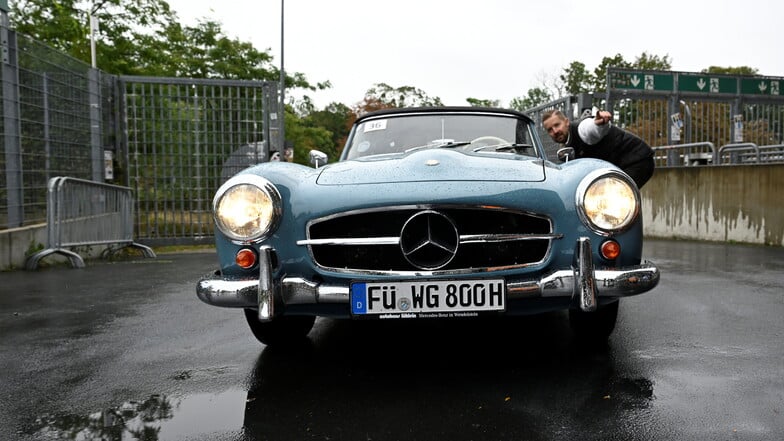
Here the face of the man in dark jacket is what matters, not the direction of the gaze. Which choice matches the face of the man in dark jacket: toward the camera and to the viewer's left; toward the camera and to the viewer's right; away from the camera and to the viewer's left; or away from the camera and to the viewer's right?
toward the camera and to the viewer's left

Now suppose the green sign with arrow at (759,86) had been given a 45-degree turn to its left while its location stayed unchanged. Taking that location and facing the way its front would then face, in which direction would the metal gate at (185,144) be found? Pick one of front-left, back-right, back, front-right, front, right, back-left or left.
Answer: right

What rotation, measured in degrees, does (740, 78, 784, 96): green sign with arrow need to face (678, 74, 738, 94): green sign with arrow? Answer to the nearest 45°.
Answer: approximately 45° to its right

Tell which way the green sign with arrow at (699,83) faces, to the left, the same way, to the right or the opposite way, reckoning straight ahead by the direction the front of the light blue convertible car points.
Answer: the same way

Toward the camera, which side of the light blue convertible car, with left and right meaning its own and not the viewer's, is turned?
front

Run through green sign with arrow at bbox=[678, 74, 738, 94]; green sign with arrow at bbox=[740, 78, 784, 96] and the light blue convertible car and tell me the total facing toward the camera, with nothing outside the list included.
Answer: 3

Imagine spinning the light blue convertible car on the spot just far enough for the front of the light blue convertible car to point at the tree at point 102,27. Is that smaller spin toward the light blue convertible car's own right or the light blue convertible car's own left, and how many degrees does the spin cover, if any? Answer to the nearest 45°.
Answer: approximately 135° to the light blue convertible car's own right

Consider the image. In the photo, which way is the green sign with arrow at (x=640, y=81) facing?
toward the camera

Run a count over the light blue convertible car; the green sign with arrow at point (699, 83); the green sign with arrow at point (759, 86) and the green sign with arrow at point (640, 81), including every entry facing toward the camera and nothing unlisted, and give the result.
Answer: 4

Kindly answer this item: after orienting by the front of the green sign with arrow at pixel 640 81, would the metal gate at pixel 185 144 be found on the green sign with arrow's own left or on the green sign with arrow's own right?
on the green sign with arrow's own right

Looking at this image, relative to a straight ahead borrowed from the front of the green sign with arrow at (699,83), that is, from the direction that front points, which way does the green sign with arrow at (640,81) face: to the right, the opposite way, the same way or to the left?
the same way

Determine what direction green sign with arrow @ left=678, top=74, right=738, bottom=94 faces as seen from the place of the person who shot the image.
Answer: facing the viewer

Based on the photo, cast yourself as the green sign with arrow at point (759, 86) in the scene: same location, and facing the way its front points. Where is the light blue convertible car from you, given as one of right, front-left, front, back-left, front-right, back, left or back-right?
front

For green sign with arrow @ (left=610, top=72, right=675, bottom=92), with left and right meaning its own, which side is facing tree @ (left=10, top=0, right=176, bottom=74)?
right

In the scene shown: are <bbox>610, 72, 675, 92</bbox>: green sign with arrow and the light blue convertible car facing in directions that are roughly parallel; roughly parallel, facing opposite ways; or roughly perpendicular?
roughly parallel

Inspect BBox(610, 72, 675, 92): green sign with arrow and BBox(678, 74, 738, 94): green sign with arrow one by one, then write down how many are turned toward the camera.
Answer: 2

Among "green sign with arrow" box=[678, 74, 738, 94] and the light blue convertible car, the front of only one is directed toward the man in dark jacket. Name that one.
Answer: the green sign with arrow

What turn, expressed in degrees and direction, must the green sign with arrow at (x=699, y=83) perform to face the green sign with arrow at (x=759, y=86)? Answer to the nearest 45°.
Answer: approximately 135° to its left
